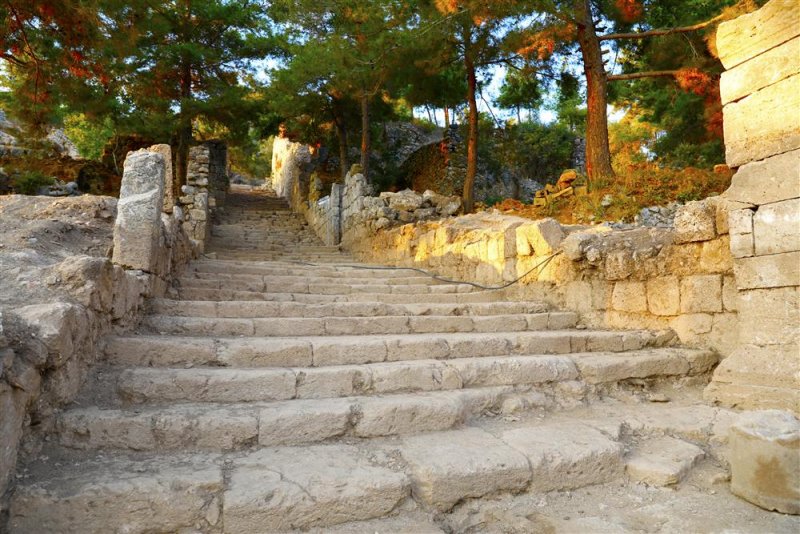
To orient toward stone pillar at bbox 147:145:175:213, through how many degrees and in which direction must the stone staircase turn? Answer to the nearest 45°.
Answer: approximately 135° to its right

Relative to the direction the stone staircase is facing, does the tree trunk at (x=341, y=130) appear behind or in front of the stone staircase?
behind

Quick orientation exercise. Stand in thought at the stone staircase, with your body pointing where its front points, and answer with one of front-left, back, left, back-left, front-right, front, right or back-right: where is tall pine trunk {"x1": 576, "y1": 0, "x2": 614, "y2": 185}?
back-left

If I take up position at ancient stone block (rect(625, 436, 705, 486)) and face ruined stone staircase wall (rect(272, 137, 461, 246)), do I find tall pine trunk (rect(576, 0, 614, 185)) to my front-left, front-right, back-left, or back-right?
front-right

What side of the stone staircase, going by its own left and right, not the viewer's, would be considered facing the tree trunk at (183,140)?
back

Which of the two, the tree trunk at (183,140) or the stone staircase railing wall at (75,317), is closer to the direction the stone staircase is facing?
the stone staircase railing wall

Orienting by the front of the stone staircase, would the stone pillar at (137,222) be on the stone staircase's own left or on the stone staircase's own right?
on the stone staircase's own right

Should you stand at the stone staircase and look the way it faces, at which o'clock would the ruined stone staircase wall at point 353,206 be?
The ruined stone staircase wall is roughly at 6 o'clock from the stone staircase.

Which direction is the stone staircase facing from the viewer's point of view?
toward the camera

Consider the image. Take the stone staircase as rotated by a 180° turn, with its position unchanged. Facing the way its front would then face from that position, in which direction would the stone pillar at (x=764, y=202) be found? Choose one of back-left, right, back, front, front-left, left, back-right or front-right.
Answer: right

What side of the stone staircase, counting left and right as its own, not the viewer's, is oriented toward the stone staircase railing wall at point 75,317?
right

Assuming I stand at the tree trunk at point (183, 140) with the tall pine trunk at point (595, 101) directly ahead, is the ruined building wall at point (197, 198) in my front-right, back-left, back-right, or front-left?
front-right

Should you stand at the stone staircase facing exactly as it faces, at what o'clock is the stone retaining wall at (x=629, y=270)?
The stone retaining wall is roughly at 8 o'clock from the stone staircase.

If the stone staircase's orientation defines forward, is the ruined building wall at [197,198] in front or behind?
behind
